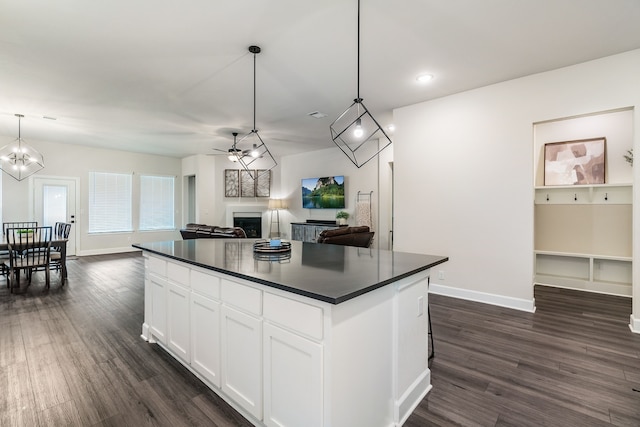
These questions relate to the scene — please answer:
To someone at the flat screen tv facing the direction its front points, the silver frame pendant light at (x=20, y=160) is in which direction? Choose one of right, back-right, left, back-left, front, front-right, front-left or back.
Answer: front-right

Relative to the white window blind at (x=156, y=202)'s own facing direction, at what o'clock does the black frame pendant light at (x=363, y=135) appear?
The black frame pendant light is roughly at 11 o'clock from the white window blind.

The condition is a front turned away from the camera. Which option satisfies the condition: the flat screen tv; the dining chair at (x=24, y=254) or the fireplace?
the dining chair

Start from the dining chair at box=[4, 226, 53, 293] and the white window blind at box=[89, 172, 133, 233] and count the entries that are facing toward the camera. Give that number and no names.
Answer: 1

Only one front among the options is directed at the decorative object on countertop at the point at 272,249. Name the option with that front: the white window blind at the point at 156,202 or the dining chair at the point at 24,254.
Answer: the white window blind

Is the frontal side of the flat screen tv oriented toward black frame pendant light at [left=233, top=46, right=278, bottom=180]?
yes

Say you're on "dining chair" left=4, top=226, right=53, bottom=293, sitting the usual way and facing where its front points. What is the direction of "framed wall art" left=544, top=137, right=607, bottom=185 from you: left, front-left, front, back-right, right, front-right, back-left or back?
back-right

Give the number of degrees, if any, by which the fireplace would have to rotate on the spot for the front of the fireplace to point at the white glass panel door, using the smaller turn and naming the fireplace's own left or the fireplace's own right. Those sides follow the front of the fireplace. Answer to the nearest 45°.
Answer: approximately 90° to the fireplace's own right

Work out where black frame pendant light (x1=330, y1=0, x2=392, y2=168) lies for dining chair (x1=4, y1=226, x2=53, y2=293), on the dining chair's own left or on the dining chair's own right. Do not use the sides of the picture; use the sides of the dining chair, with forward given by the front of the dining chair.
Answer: on the dining chair's own right

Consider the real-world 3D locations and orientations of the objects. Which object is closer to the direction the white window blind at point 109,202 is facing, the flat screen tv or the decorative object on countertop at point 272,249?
the decorative object on countertop

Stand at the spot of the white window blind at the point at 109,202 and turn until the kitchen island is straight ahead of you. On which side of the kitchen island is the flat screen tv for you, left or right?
left

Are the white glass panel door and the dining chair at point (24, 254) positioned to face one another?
yes

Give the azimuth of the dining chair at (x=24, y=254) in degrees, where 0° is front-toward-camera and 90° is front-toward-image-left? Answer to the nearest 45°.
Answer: approximately 180°

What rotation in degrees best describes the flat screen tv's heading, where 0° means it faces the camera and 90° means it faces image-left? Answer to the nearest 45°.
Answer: approximately 45°

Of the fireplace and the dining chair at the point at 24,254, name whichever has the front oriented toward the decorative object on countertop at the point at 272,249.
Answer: the fireplace
